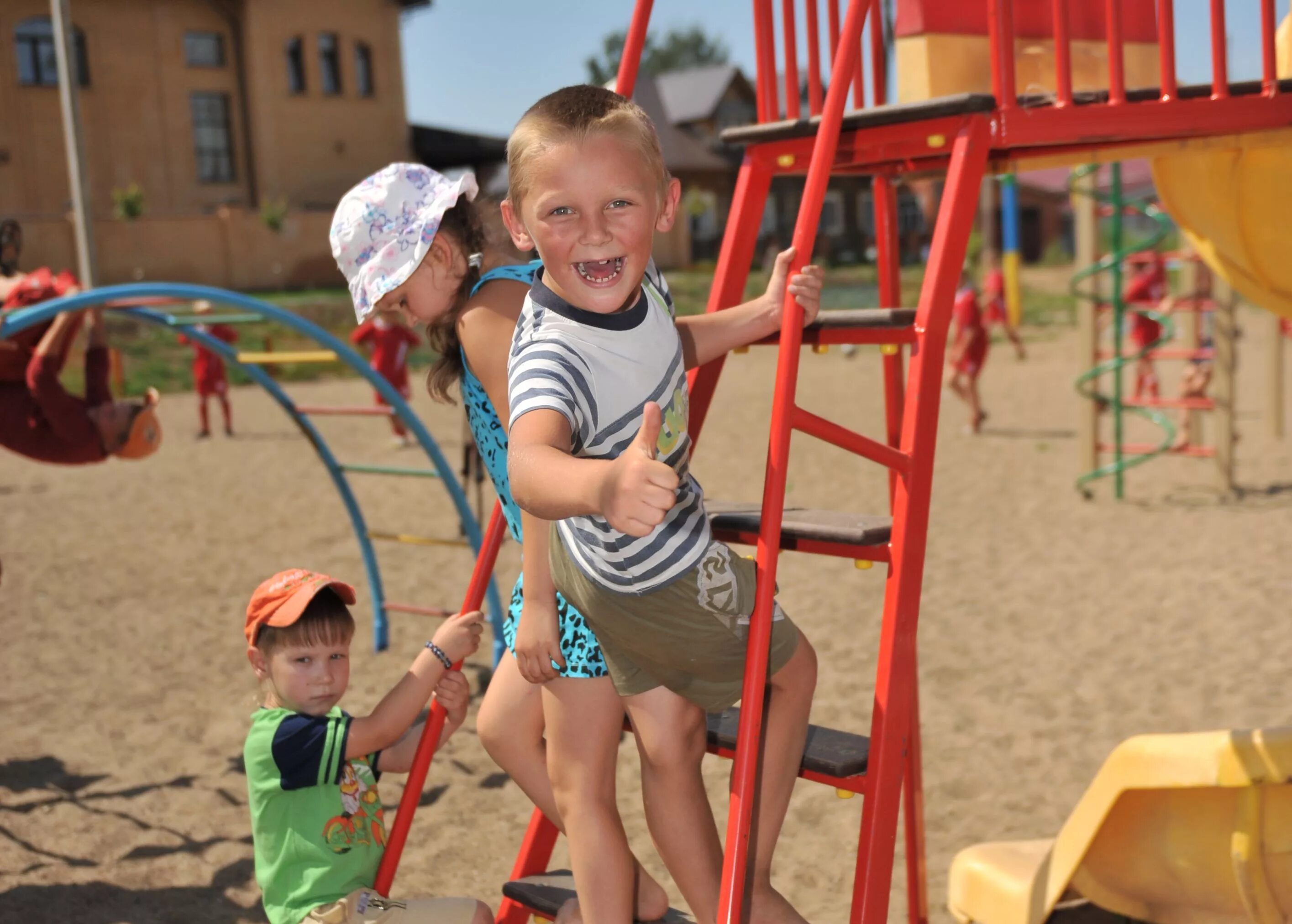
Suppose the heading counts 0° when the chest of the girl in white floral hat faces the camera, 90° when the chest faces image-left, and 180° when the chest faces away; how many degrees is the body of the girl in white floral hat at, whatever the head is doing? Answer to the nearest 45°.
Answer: approximately 90°

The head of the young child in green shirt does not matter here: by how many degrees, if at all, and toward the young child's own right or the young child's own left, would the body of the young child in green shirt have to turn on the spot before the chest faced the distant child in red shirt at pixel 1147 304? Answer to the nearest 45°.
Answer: approximately 90° to the young child's own left

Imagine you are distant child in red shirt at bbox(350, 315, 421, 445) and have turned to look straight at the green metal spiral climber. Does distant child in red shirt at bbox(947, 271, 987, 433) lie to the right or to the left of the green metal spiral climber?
left
